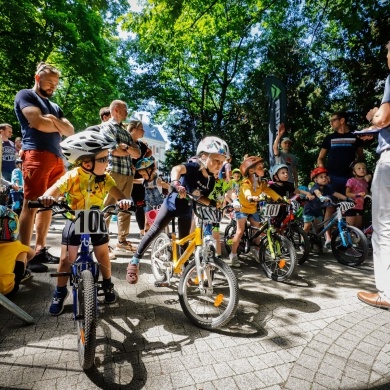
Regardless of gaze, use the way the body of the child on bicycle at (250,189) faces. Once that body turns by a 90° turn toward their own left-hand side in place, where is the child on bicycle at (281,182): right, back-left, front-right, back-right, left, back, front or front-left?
front

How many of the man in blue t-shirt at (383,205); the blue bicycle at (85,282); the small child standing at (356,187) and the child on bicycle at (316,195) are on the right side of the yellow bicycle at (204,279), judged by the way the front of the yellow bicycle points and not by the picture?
1

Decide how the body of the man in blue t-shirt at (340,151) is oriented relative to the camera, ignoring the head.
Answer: toward the camera

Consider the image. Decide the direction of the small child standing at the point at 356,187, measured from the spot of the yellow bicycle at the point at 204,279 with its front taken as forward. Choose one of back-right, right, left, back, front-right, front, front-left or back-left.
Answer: left

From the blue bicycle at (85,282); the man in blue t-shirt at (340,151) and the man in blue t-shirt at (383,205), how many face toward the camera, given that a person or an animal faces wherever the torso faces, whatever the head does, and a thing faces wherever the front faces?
2

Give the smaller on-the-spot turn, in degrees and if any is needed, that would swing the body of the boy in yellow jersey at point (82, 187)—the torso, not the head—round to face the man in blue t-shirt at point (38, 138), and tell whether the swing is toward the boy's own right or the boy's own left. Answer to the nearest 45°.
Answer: approximately 135° to the boy's own right

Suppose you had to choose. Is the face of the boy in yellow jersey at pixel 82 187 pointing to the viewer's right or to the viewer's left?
to the viewer's right

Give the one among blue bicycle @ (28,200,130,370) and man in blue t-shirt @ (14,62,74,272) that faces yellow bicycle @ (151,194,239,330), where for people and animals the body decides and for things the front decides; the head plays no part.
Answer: the man in blue t-shirt

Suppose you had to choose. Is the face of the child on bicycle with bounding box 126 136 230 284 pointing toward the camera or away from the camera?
toward the camera

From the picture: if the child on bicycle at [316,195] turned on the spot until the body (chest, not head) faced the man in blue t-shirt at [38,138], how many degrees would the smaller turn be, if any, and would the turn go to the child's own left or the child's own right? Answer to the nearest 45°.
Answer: approximately 90° to the child's own right

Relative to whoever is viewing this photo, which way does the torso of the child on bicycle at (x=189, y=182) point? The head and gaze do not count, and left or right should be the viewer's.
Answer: facing the viewer and to the right of the viewer

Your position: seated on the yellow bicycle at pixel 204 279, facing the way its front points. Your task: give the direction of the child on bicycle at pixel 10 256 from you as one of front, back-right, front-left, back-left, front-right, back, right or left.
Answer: back-right

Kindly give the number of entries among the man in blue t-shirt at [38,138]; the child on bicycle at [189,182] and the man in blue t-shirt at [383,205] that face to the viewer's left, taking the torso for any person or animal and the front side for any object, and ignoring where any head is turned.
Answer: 1

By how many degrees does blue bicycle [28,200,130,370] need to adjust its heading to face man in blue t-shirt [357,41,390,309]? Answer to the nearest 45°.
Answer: approximately 90° to its left

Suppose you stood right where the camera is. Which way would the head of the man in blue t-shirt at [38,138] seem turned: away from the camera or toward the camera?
toward the camera

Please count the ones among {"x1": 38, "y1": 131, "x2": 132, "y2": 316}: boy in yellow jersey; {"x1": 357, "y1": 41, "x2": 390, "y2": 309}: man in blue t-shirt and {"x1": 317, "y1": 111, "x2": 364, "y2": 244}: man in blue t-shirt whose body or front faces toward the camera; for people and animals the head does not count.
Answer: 2

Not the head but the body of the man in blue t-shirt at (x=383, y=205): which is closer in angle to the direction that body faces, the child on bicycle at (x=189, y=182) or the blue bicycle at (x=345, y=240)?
the child on bicycle
